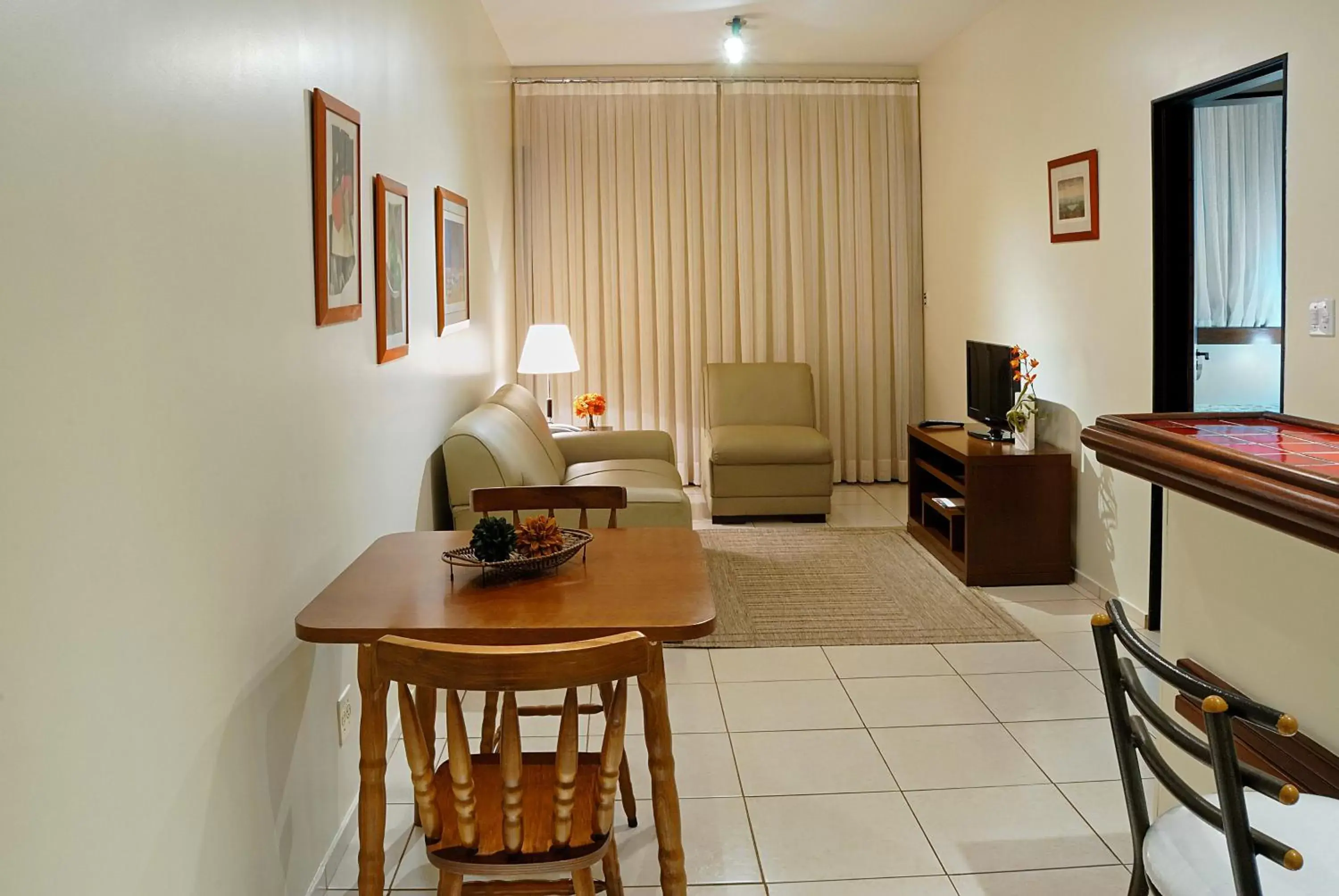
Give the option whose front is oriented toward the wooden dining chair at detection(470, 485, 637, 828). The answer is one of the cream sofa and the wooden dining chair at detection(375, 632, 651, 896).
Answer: the wooden dining chair at detection(375, 632, 651, 896)

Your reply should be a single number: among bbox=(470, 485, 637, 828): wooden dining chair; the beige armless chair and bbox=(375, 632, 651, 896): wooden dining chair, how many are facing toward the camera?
2

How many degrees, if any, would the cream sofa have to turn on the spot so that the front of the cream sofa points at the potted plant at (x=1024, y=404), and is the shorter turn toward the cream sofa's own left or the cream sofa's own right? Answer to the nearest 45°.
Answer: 0° — it already faces it

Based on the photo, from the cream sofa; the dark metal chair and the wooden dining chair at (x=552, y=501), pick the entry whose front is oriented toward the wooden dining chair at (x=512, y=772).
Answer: the wooden dining chair at (x=552, y=501)

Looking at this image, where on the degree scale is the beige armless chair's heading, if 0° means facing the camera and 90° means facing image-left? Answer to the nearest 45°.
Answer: approximately 0°

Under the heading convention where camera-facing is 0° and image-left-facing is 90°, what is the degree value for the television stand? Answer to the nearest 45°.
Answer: approximately 90°

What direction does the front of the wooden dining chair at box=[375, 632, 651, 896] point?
away from the camera

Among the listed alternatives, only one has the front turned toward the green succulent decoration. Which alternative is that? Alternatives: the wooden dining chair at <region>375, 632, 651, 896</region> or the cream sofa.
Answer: the wooden dining chair

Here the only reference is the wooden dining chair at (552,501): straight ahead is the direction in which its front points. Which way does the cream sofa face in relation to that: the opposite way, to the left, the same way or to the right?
to the left

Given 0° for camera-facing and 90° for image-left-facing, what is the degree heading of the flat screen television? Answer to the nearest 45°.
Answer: approximately 45°

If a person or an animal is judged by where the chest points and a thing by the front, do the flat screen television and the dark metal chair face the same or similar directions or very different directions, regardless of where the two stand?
very different directions

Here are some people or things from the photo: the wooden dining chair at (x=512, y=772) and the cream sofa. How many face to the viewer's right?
1

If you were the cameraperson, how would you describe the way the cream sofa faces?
facing to the right of the viewer
